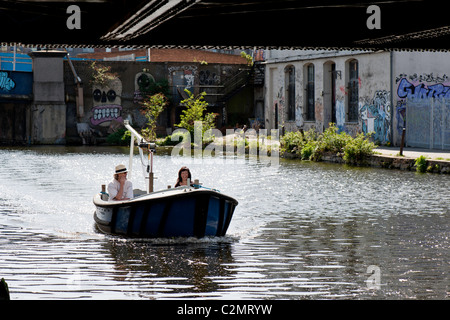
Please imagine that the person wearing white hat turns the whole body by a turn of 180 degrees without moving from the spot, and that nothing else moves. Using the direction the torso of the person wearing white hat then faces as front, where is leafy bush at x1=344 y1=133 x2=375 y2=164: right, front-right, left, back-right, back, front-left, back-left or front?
right

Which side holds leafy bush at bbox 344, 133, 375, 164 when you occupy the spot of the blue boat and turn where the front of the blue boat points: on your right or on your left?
on your left

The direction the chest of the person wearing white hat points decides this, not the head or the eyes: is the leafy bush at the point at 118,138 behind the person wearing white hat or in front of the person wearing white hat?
behind

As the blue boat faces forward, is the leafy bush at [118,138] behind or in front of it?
behind

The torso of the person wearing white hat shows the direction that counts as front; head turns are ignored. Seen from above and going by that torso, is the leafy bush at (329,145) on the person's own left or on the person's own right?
on the person's own left
